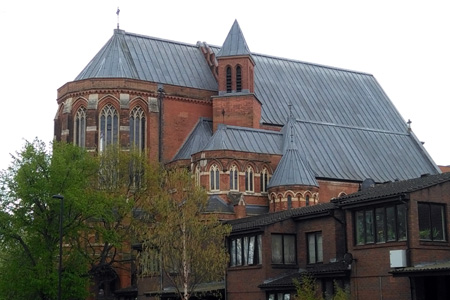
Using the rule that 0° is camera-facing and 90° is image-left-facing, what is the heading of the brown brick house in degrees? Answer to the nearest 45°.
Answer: approximately 45°

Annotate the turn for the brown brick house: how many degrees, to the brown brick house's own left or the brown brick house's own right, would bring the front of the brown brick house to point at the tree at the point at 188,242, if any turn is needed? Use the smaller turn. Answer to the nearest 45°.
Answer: approximately 90° to the brown brick house's own right
